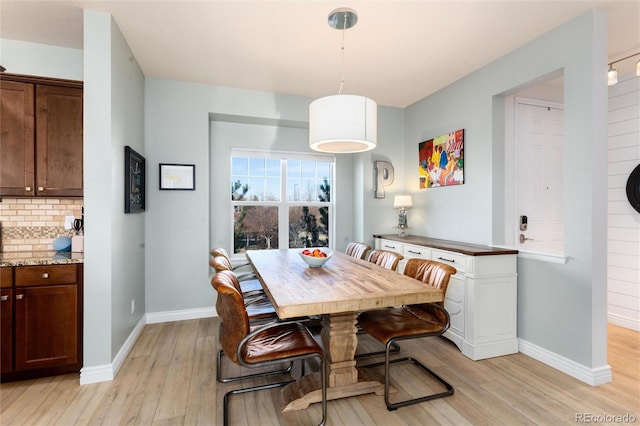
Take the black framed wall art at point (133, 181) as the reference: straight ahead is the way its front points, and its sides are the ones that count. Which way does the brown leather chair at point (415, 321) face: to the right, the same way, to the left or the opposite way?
the opposite way

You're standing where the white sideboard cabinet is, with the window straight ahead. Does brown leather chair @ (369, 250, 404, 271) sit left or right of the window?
left

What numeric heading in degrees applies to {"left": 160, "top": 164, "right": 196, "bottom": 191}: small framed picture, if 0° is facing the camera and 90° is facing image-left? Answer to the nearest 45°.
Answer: approximately 0°

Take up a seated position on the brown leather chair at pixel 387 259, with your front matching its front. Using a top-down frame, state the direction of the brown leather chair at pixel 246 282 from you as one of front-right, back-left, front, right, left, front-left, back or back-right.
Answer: front-right

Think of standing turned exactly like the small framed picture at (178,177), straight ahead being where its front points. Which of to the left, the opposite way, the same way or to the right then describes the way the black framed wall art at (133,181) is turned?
to the left

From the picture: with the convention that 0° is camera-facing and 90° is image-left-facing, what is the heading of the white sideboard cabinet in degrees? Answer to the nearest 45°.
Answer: approximately 45°

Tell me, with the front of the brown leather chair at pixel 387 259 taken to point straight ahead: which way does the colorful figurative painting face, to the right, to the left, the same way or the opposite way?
the same way

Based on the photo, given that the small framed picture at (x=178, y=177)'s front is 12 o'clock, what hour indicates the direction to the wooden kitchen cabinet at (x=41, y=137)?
The wooden kitchen cabinet is roughly at 2 o'clock from the small framed picture.

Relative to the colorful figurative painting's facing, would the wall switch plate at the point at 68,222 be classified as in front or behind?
in front

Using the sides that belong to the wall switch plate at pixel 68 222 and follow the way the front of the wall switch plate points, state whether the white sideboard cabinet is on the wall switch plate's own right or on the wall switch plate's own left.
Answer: on the wall switch plate's own left

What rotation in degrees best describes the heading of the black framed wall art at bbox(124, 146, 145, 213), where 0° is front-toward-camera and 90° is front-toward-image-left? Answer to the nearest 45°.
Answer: approximately 270°

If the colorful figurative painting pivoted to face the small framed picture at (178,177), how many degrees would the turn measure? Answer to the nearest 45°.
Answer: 0° — it already faces it

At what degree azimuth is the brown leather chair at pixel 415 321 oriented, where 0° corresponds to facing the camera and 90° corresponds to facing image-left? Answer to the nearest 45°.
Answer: approximately 45°

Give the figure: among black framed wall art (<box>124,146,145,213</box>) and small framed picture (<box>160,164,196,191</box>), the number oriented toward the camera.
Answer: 1

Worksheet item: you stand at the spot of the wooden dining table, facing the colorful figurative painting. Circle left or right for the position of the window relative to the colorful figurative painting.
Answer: left

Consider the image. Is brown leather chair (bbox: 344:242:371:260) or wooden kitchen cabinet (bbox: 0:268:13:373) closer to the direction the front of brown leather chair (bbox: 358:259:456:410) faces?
the wooden kitchen cabinet

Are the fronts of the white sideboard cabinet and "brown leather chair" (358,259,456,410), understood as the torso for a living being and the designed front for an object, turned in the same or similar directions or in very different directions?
same or similar directions

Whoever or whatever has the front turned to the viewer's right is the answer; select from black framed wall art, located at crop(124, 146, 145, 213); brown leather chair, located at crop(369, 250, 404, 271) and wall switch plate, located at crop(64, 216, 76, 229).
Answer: the black framed wall art
